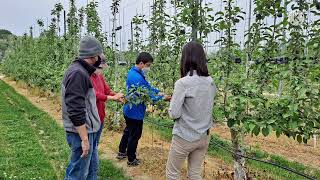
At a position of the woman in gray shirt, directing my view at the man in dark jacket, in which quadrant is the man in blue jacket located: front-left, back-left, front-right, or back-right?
front-right

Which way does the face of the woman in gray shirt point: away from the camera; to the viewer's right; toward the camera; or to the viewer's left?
away from the camera

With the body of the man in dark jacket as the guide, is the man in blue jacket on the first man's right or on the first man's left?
on the first man's left

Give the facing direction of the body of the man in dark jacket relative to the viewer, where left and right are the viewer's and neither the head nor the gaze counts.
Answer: facing to the right of the viewer

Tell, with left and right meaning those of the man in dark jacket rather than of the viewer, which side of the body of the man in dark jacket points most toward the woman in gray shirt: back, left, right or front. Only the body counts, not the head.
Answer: front

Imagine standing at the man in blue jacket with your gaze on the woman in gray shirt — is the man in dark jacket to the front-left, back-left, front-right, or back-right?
front-right

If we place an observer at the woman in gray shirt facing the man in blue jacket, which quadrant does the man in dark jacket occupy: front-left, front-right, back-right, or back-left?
front-left
